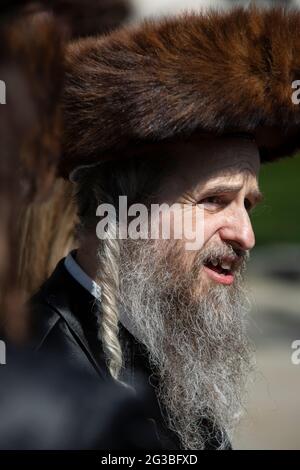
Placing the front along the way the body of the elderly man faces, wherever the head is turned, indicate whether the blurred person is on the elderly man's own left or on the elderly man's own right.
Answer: on the elderly man's own right

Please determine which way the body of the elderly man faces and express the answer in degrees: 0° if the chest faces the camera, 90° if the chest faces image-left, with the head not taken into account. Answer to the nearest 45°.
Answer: approximately 315°
